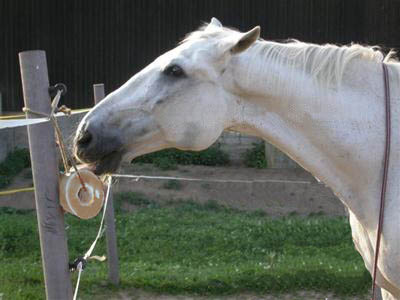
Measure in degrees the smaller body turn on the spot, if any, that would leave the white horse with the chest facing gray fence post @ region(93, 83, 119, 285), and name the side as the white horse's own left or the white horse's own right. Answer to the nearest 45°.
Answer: approximately 45° to the white horse's own right

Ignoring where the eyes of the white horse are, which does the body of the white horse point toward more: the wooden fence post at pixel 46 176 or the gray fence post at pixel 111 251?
the wooden fence post

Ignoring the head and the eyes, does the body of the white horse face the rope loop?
yes

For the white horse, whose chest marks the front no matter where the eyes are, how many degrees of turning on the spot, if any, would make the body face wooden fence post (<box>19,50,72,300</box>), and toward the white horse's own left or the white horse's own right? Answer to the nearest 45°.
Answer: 0° — it already faces it

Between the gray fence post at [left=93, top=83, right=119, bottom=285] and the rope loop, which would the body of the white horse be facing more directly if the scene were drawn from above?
the rope loop

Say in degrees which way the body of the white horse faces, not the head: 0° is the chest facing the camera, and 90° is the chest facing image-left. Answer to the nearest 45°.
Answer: approximately 90°
